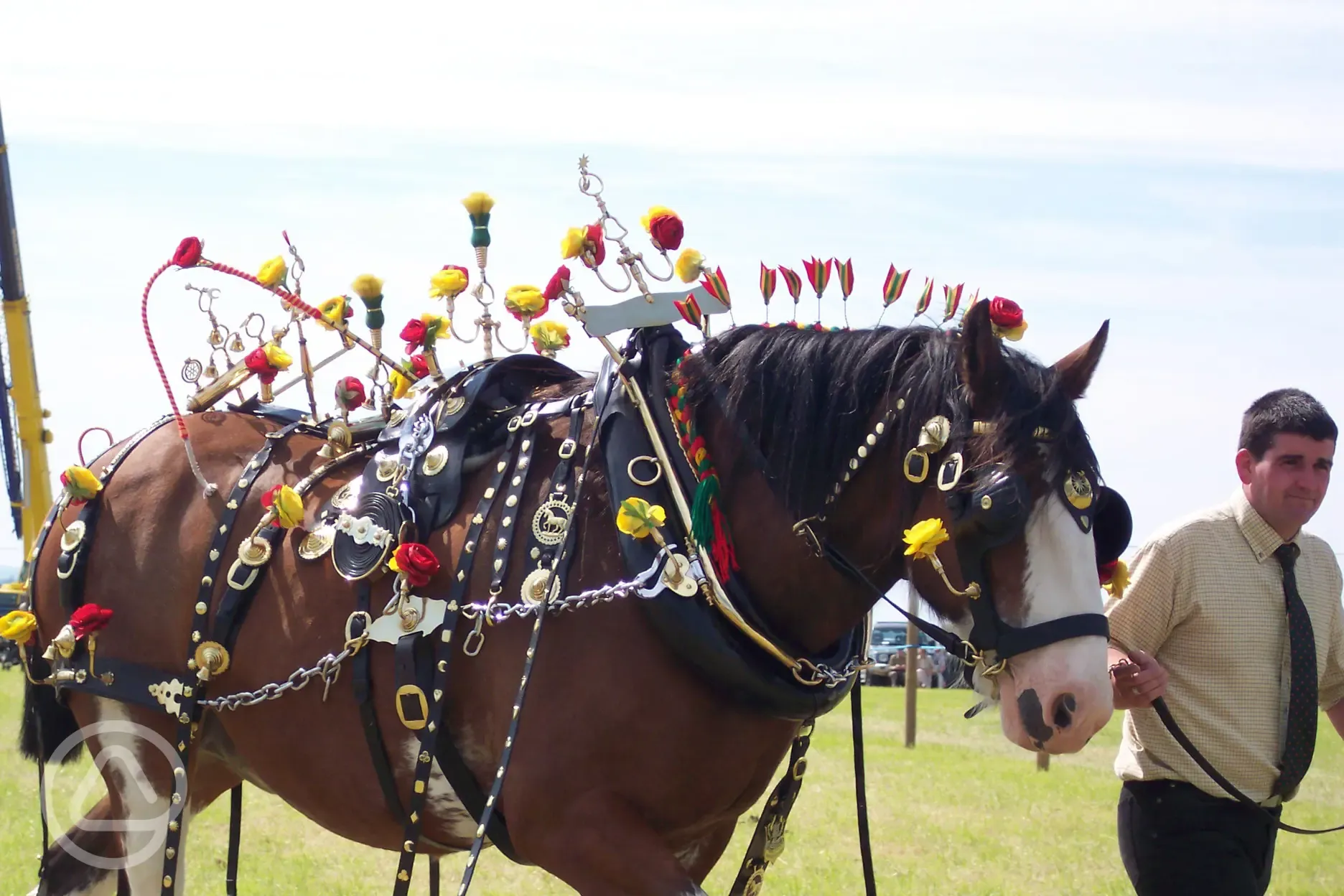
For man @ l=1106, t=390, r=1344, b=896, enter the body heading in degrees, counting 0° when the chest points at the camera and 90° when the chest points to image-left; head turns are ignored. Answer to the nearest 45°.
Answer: approximately 315°

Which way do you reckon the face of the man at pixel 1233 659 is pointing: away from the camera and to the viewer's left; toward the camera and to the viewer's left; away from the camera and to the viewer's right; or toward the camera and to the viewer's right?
toward the camera and to the viewer's right

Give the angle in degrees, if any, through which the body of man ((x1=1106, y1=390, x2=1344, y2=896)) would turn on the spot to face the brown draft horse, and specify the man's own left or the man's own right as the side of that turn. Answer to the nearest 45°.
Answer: approximately 90° to the man's own right
